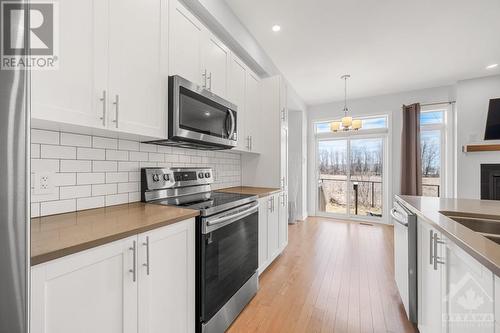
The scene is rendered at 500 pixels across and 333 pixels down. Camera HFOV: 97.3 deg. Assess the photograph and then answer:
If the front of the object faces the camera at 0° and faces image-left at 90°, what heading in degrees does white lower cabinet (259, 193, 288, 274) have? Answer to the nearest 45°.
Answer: approximately 270°

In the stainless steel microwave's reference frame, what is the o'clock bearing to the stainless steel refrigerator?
The stainless steel refrigerator is roughly at 2 o'clock from the stainless steel microwave.

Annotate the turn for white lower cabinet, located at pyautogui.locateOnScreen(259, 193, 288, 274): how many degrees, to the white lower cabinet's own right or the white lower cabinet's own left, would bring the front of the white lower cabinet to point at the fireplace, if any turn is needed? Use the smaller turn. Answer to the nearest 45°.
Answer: approximately 45° to the white lower cabinet's own left

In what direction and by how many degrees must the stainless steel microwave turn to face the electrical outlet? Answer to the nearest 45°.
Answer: approximately 90° to its right

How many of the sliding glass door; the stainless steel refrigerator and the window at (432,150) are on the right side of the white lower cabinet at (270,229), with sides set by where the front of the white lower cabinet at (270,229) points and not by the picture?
1

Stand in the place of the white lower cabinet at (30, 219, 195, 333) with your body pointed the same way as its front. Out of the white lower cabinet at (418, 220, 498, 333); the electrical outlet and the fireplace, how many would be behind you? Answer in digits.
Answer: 1

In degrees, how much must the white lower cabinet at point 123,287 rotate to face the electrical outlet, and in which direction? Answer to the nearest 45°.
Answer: approximately 180°

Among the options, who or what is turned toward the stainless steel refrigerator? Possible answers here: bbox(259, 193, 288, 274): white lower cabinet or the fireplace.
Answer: the fireplace

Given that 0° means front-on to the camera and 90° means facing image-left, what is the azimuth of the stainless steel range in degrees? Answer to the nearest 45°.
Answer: approximately 315°

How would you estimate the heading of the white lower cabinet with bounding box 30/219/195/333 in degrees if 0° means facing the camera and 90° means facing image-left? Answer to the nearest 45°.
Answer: approximately 315°
